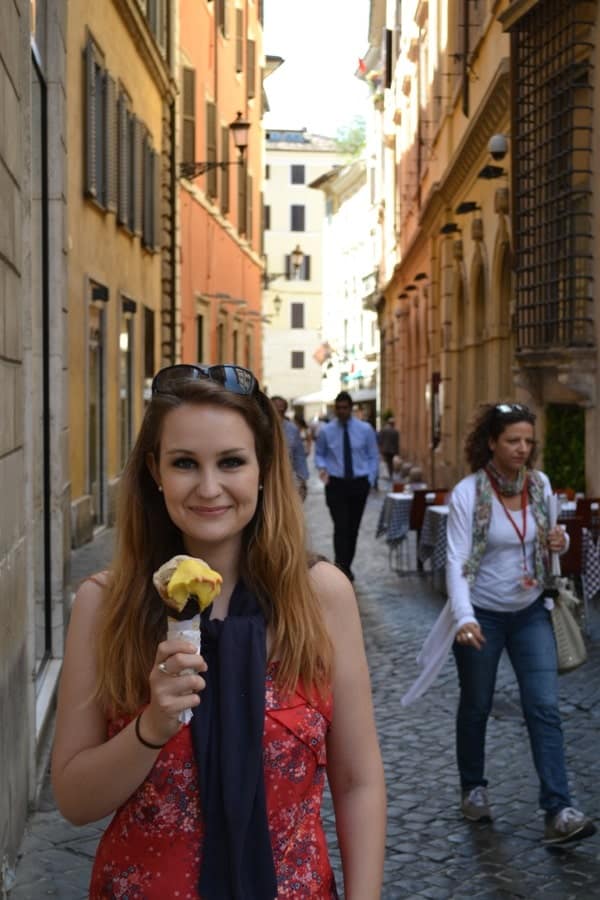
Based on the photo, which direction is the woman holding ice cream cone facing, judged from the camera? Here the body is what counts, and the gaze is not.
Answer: toward the camera

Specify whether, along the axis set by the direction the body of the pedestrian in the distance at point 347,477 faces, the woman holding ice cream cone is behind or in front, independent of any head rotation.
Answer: in front

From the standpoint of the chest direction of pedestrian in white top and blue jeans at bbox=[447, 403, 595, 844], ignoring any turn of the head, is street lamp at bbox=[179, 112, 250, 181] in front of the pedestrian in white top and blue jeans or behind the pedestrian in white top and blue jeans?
behind

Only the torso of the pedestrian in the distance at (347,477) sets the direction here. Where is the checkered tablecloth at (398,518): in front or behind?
behind

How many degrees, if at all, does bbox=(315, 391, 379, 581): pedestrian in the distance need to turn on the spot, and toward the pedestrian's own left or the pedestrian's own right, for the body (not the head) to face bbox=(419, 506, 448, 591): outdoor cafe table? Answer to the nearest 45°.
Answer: approximately 45° to the pedestrian's own left

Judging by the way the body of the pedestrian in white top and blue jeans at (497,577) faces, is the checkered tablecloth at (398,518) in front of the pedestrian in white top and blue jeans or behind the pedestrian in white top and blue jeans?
behind

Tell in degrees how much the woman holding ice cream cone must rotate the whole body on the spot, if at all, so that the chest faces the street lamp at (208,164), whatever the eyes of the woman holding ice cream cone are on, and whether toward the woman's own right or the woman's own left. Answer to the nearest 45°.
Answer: approximately 180°

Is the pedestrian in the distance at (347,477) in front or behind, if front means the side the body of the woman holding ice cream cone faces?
behind

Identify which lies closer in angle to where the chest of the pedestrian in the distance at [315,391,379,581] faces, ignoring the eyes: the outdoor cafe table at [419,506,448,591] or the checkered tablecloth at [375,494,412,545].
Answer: the outdoor cafe table

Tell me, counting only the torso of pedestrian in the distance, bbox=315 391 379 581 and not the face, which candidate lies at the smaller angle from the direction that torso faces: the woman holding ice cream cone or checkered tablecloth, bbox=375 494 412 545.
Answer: the woman holding ice cream cone

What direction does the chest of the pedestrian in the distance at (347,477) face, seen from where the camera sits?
toward the camera

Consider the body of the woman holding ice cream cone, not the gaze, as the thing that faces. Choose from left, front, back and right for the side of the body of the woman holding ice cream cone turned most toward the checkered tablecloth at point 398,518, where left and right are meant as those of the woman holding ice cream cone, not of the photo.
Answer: back

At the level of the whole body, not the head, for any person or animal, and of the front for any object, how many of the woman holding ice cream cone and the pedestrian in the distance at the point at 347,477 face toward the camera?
2

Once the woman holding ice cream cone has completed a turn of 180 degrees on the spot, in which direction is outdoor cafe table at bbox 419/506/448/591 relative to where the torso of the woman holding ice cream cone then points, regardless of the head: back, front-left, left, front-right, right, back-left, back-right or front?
front
